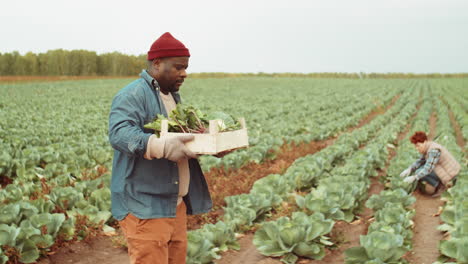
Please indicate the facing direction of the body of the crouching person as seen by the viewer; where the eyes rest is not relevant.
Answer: to the viewer's left

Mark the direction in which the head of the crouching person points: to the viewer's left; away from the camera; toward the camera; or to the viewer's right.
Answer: to the viewer's left

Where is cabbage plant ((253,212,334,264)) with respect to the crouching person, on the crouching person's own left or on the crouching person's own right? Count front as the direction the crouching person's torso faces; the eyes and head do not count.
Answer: on the crouching person's own left
